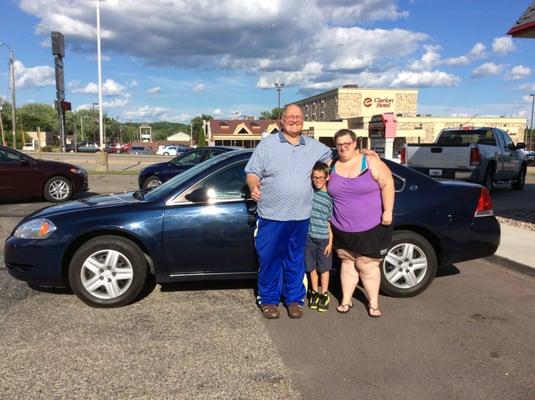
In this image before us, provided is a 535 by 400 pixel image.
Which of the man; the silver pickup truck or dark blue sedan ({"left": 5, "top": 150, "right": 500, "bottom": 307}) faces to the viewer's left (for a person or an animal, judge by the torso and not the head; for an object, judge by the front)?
the dark blue sedan

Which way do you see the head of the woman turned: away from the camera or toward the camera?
toward the camera

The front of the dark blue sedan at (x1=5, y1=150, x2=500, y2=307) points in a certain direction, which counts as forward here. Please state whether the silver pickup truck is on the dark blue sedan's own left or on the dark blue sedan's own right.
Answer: on the dark blue sedan's own right

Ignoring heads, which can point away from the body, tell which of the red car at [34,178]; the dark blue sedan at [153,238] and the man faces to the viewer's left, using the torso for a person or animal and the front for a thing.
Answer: the dark blue sedan

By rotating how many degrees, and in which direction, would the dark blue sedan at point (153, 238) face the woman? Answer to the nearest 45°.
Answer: approximately 180°

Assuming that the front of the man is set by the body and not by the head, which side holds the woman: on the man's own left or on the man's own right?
on the man's own left

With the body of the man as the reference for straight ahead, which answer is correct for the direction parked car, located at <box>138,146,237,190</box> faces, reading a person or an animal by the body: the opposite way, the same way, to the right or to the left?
to the right

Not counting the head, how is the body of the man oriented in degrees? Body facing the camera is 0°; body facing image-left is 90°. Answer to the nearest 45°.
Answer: approximately 0°

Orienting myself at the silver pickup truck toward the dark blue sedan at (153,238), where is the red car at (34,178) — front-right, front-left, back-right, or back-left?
front-right

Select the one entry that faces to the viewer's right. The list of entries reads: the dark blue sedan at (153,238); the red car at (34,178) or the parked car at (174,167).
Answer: the red car

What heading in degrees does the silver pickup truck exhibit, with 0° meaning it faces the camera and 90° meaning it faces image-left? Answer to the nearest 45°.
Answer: approximately 225°

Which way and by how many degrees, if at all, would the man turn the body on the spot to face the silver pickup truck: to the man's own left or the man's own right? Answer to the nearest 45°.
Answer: approximately 135° to the man's own left

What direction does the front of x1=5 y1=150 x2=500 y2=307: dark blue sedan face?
to the viewer's left

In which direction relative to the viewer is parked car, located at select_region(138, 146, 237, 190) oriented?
to the viewer's left

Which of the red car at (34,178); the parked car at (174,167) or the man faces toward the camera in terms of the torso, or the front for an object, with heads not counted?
the man

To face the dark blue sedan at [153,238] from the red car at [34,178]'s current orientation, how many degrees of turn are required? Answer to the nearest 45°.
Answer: approximately 90° to its right

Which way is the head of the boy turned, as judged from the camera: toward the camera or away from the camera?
toward the camera
